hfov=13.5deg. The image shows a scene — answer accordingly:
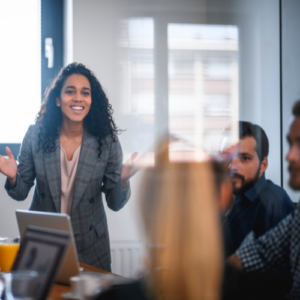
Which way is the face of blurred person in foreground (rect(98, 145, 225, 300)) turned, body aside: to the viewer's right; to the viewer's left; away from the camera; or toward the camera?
away from the camera

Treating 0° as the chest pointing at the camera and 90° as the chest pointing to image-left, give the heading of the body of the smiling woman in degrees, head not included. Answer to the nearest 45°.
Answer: approximately 0°

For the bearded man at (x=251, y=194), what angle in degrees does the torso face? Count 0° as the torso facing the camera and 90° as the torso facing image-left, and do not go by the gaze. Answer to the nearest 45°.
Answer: approximately 45°

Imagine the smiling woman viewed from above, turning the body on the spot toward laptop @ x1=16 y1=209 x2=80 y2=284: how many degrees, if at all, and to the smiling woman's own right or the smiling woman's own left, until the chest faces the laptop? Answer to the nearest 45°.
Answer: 0° — they already face it
